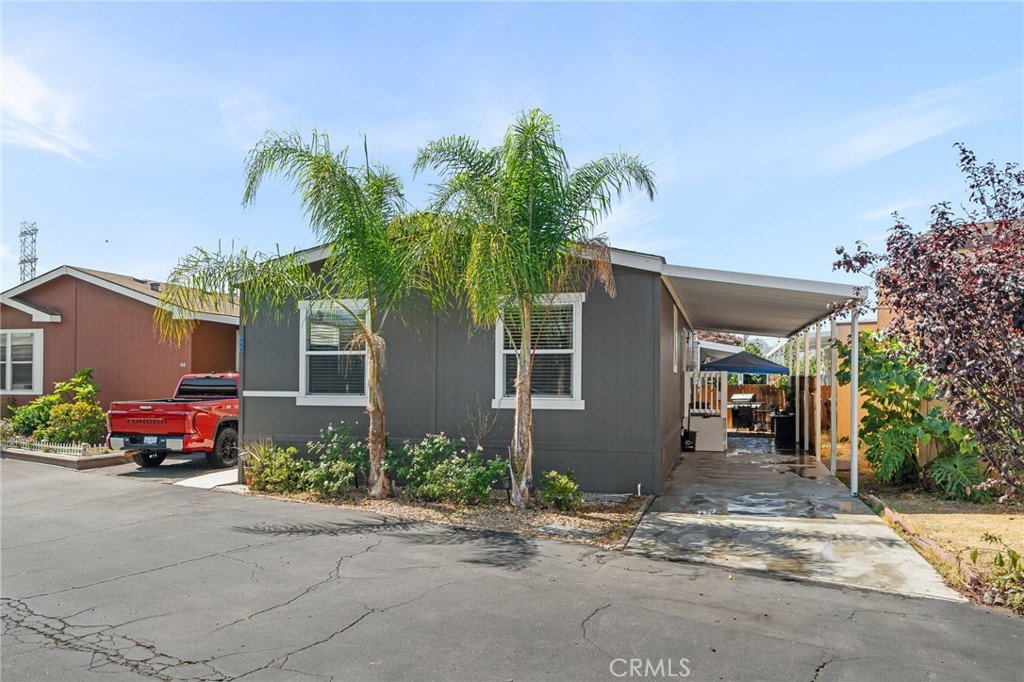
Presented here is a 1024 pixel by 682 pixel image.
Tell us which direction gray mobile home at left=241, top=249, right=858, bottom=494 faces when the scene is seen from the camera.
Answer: facing the viewer

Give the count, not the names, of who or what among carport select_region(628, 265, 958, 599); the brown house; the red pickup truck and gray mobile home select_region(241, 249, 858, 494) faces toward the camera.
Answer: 3

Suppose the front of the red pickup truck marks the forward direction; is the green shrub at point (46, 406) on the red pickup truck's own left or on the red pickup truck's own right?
on the red pickup truck's own left

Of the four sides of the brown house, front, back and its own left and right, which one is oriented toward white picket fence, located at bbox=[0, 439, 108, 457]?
front

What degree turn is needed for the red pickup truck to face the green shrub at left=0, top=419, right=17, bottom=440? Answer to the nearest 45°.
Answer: approximately 90° to its left

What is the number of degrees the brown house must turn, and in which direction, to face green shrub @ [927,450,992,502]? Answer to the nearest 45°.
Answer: approximately 45° to its left

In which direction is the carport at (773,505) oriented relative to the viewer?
toward the camera
